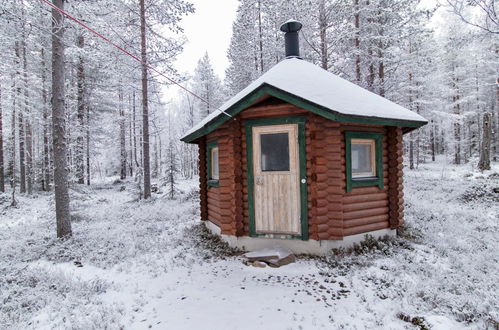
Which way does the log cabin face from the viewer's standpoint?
toward the camera
